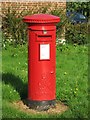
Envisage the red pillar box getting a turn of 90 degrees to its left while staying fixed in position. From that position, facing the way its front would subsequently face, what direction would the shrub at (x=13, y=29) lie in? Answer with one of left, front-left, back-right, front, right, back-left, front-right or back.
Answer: left

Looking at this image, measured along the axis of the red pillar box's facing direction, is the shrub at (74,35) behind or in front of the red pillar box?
behind

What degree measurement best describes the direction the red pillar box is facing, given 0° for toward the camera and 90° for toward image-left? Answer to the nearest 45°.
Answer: approximately 0°
